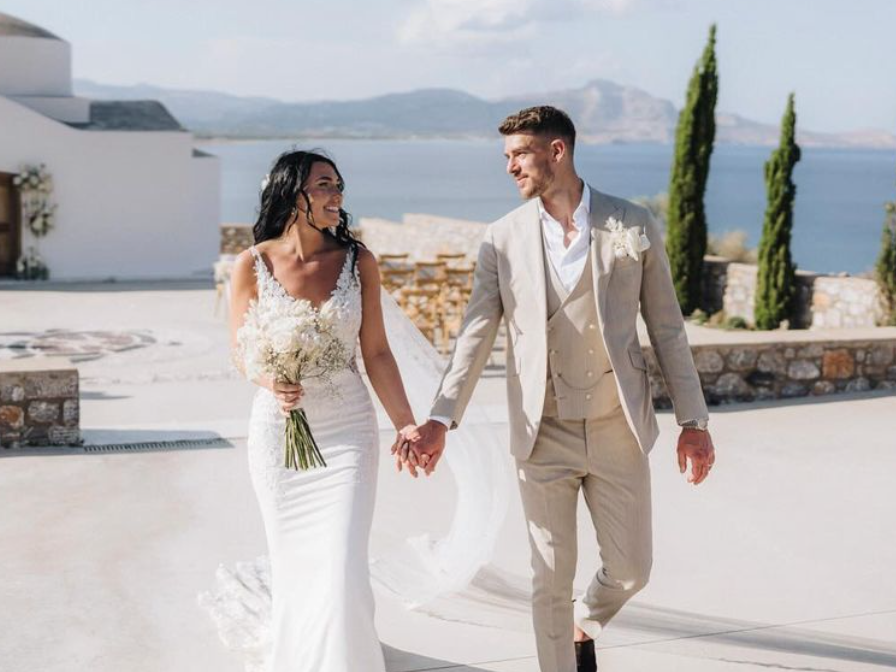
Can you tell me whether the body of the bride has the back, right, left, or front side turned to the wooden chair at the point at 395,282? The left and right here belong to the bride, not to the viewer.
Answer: back

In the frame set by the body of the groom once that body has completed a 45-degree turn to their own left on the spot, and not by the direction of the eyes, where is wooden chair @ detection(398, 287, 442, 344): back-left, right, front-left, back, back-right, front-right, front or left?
back-left

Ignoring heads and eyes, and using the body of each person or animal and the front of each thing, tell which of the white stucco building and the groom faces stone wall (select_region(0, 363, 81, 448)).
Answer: the white stucco building

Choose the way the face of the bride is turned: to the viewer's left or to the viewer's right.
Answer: to the viewer's right

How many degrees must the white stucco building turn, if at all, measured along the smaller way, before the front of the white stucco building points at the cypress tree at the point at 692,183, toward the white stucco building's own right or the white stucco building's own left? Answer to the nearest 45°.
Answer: approximately 45° to the white stucco building's own left

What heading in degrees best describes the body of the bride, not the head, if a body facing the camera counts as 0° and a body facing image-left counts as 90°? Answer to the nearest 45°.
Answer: approximately 0°

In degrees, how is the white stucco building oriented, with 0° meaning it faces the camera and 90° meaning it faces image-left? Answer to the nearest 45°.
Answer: approximately 0°

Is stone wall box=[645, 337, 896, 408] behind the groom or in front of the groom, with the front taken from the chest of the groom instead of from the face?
behind

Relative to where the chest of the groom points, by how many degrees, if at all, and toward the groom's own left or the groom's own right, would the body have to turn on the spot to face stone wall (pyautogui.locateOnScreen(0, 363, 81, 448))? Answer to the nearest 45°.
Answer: approximately 135° to the groom's own right

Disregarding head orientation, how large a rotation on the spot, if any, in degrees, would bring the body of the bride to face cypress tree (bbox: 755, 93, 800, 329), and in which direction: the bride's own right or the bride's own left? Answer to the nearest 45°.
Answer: approximately 135° to the bride's own left
